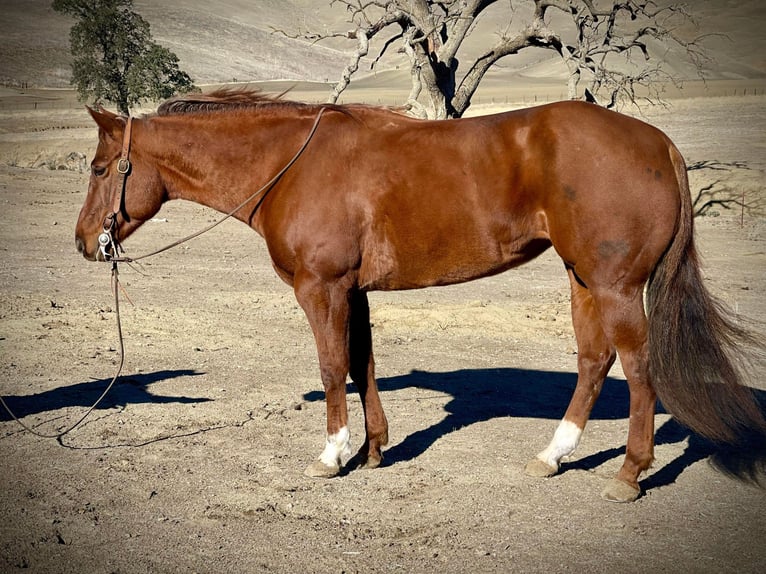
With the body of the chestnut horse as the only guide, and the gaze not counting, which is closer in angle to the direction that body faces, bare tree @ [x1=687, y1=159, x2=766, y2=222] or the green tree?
the green tree

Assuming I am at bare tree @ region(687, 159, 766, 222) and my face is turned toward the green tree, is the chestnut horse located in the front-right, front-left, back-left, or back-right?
back-left

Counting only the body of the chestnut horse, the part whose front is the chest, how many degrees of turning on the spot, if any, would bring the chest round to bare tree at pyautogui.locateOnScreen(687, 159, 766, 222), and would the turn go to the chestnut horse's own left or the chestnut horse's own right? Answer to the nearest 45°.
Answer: approximately 135° to the chestnut horse's own right

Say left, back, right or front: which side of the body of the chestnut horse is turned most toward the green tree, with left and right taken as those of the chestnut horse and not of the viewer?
right

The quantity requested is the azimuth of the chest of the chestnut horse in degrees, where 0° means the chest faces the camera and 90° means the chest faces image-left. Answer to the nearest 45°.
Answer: approximately 90°

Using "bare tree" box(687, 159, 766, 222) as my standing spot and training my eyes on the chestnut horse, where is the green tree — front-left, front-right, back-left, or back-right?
back-right
